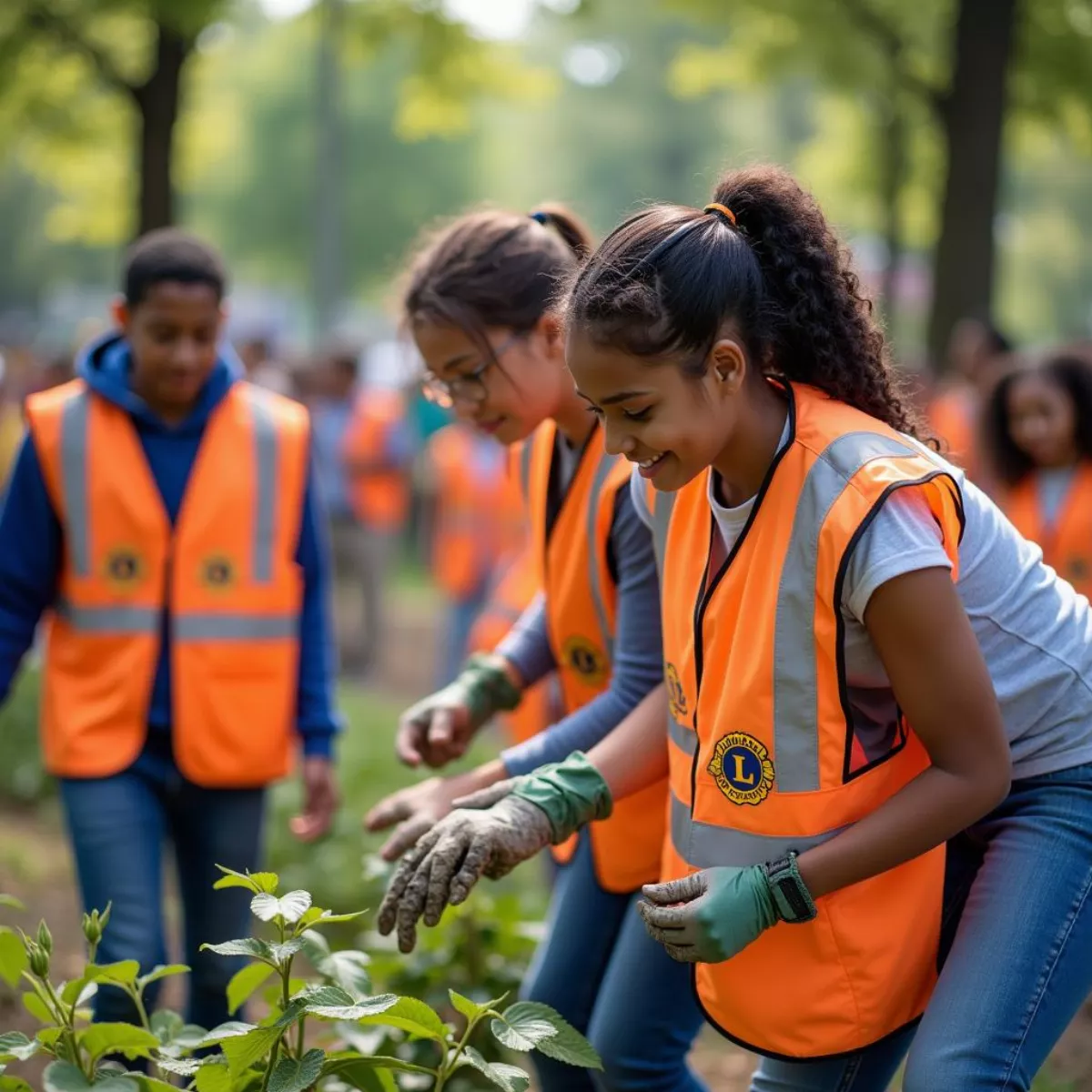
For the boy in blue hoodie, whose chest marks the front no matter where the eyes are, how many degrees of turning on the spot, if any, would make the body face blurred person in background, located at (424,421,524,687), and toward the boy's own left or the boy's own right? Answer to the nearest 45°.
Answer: approximately 180°

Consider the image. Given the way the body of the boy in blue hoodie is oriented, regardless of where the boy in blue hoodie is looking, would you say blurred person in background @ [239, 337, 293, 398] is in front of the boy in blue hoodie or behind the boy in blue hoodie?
behind

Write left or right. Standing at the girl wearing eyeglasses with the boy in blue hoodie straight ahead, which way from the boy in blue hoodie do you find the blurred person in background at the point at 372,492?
right

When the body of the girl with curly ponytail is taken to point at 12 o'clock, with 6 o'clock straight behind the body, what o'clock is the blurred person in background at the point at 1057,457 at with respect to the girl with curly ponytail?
The blurred person in background is roughly at 5 o'clock from the girl with curly ponytail.

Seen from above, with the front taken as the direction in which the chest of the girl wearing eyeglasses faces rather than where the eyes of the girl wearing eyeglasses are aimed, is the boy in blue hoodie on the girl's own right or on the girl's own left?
on the girl's own right

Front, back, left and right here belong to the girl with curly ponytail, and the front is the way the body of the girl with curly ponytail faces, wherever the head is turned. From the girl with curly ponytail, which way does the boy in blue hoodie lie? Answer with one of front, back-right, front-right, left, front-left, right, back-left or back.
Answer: right

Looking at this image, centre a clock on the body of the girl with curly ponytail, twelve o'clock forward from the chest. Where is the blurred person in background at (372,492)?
The blurred person in background is roughly at 4 o'clock from the girl with curly ponytail.

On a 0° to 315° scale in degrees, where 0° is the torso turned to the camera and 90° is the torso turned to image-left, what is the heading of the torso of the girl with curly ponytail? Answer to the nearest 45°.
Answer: approximately 45°
